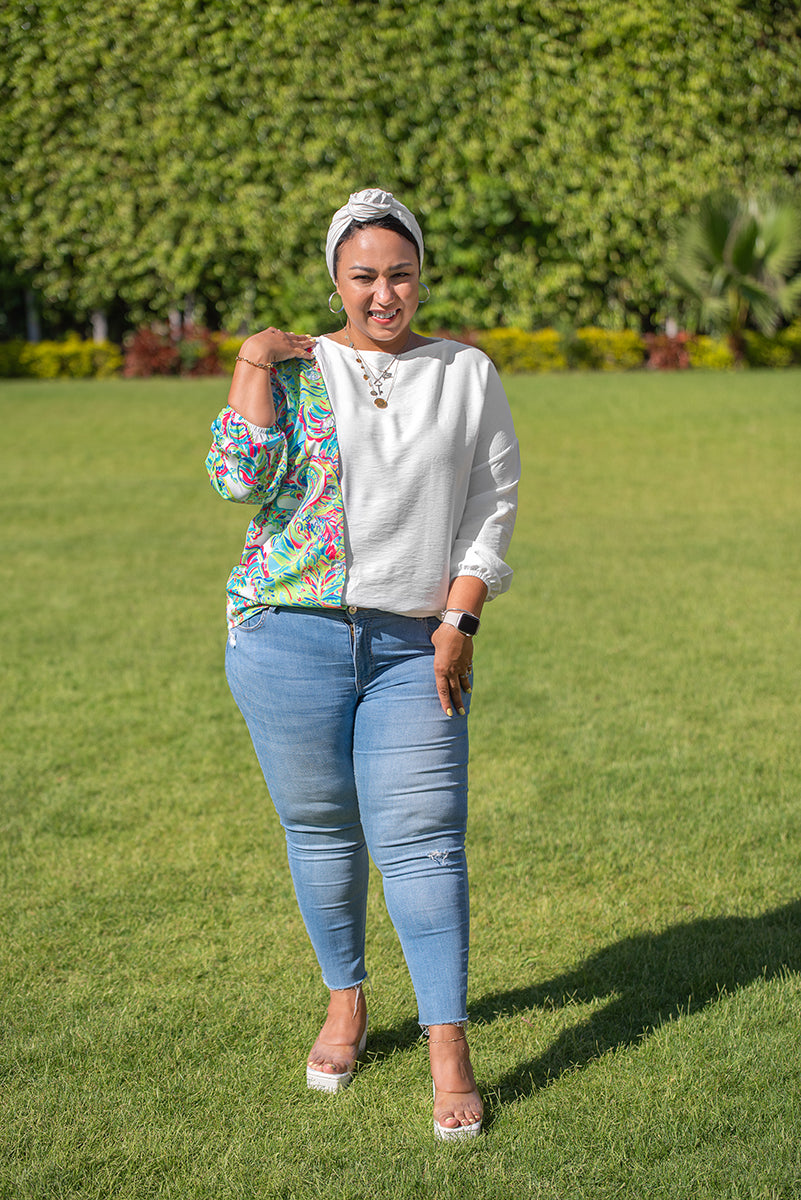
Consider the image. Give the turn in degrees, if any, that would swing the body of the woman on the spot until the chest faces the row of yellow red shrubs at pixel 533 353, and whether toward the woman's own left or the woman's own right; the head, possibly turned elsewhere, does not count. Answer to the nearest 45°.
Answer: approximately 180°

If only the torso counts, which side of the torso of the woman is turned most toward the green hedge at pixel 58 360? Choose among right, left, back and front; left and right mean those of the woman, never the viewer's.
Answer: back

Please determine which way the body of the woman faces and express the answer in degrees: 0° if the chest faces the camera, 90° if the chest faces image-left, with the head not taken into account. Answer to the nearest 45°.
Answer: approximately 0°
